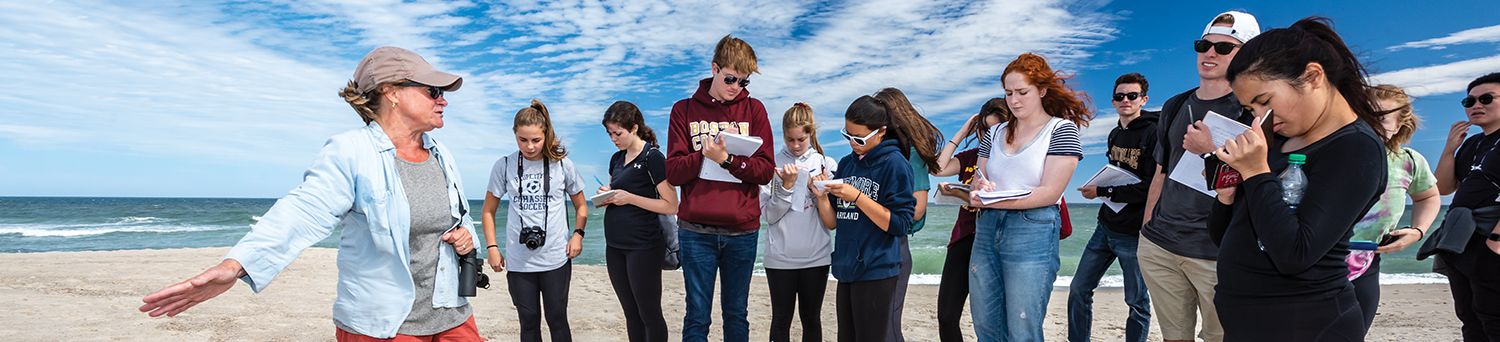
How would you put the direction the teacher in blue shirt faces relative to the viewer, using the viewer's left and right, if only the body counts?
facing the viewer and to the right of the viewer
